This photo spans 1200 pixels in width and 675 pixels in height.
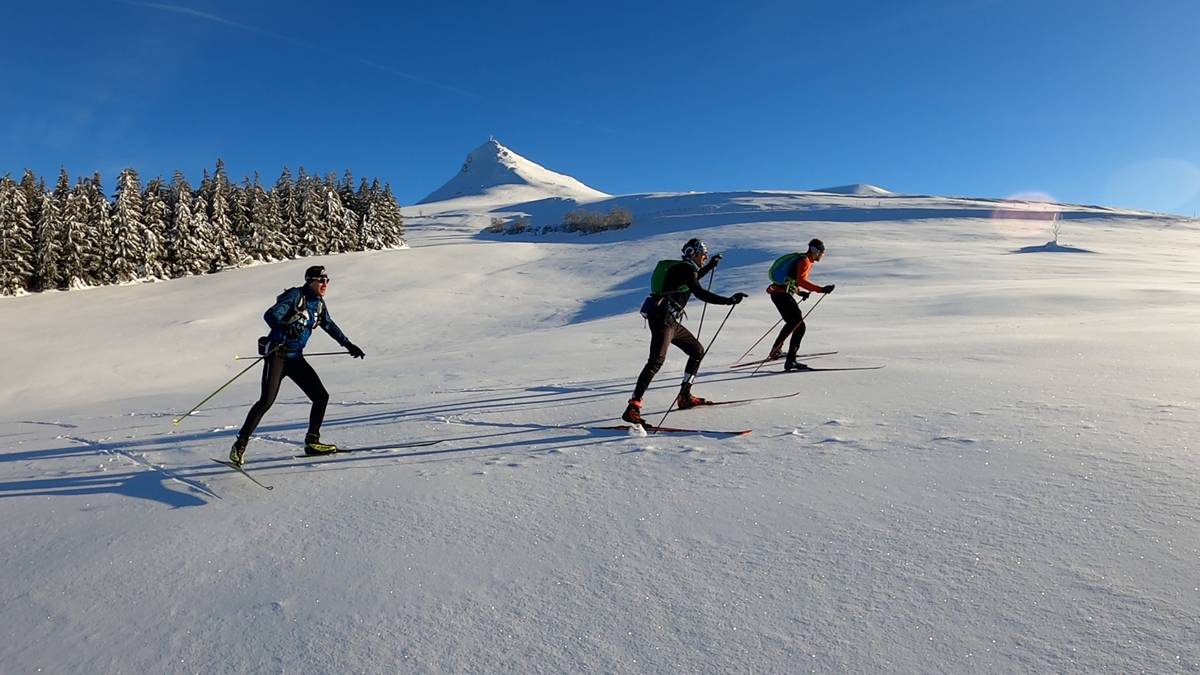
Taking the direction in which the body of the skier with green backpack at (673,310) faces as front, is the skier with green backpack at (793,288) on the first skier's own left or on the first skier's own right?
on the first skier's own left

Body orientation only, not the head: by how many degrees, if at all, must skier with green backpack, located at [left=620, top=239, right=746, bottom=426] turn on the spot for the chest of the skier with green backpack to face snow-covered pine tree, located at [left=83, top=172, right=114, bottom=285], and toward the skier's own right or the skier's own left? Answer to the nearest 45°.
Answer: approximately 135° to the skier's own left

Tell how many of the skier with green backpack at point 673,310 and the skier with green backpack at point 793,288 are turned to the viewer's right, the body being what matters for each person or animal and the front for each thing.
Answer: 2

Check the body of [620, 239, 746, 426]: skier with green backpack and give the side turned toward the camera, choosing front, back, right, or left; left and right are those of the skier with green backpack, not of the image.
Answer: right

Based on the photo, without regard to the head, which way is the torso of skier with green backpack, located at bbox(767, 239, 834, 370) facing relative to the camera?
to the viewer's right

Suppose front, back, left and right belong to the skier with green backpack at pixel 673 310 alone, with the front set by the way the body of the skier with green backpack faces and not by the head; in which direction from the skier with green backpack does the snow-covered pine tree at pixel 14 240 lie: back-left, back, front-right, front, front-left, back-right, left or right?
back-left

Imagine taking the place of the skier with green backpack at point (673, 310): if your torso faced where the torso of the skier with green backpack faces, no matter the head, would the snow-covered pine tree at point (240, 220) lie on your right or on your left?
on your left

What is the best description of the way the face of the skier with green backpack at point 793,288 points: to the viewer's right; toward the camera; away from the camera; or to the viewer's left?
to the viewer's right

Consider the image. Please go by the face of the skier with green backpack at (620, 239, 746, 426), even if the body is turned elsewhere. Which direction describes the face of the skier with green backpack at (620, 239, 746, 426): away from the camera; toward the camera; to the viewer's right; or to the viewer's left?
to the viewer's right

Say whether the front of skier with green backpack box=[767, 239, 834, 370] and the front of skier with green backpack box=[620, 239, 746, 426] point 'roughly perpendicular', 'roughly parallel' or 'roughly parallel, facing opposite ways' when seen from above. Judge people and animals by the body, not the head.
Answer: roughly parallel

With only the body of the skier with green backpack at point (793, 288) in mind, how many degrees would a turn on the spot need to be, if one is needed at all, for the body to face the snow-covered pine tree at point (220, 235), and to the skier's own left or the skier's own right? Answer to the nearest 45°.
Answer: approximately 135° to the skier's own left

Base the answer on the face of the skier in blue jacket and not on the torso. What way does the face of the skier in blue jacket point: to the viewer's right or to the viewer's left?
to the viewer's right

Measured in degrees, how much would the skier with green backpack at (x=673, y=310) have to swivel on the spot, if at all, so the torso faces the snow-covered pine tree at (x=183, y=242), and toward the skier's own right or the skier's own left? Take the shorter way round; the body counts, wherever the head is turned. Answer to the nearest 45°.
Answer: approximately 135° to the skier's own left
